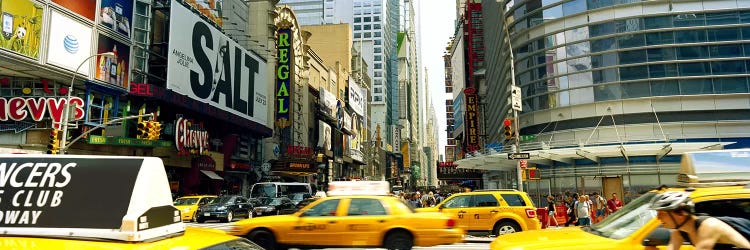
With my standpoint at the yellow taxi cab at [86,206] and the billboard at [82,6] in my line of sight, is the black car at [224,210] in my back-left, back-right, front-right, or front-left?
front-right

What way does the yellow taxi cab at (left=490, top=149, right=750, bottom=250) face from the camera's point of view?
to the viewer's left

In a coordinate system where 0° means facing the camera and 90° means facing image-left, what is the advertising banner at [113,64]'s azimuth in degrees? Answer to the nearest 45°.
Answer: approximately 315°

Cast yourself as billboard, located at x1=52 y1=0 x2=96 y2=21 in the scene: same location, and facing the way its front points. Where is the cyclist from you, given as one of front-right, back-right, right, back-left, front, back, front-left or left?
front-right

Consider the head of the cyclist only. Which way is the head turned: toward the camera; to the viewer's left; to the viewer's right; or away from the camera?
to the viewer's left

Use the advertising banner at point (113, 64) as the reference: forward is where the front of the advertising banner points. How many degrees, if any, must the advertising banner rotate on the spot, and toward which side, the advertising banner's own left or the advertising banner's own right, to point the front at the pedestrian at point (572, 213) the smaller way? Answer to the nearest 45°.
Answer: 0° — it already faces them

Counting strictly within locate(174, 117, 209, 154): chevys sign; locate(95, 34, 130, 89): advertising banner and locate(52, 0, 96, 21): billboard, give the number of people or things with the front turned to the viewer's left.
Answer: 0

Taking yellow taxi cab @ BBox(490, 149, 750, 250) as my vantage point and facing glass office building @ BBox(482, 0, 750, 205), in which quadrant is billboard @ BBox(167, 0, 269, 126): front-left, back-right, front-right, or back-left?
front-left

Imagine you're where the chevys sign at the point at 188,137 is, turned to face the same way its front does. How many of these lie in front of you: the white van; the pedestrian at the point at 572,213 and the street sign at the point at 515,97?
3

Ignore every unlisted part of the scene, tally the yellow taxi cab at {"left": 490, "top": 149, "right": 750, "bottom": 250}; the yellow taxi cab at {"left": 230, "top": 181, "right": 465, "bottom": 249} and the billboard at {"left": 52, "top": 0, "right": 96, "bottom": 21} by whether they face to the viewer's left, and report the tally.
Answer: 2

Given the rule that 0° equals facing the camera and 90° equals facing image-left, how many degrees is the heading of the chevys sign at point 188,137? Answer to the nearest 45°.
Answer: approximately 315°

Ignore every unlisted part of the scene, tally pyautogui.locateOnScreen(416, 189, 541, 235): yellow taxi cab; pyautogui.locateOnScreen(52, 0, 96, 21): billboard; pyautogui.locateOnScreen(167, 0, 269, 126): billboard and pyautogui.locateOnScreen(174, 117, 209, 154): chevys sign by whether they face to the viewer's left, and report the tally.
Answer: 1

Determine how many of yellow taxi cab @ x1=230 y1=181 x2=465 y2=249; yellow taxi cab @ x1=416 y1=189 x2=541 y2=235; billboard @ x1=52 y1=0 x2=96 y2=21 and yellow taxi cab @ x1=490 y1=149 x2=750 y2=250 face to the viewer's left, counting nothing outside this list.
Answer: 3

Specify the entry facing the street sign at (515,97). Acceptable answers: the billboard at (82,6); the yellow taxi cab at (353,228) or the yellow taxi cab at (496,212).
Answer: the billboard
